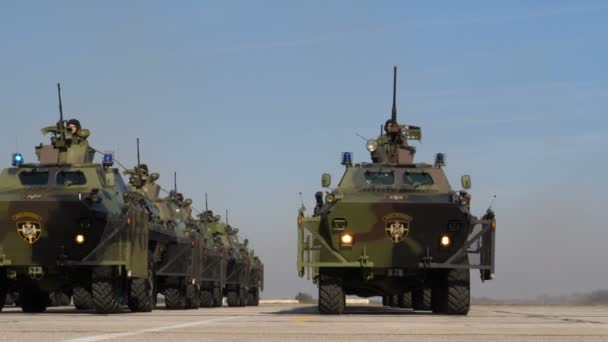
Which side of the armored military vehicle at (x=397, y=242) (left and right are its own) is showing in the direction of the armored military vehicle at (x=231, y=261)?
back

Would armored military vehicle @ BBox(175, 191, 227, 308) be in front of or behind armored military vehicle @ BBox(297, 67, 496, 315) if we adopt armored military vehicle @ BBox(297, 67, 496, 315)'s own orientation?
behind

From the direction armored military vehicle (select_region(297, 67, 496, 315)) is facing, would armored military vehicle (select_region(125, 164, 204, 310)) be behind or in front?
behind

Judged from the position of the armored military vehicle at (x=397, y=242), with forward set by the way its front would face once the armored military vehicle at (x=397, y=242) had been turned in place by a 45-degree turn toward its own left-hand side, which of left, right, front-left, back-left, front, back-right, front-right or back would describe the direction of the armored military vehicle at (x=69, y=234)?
back-right

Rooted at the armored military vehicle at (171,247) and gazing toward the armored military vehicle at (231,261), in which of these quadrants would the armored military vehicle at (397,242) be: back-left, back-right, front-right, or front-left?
back-right

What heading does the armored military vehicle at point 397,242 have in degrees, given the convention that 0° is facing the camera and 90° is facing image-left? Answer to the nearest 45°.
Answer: approximately 0°
